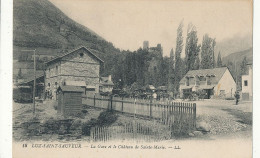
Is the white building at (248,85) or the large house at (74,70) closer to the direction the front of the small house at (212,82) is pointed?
the large house

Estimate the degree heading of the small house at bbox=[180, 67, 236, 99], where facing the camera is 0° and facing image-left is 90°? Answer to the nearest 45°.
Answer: approximately 45°

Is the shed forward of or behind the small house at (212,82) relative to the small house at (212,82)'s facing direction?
forward

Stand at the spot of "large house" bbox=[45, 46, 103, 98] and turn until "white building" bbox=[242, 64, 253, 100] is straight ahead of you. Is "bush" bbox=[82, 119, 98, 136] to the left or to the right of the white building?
right
